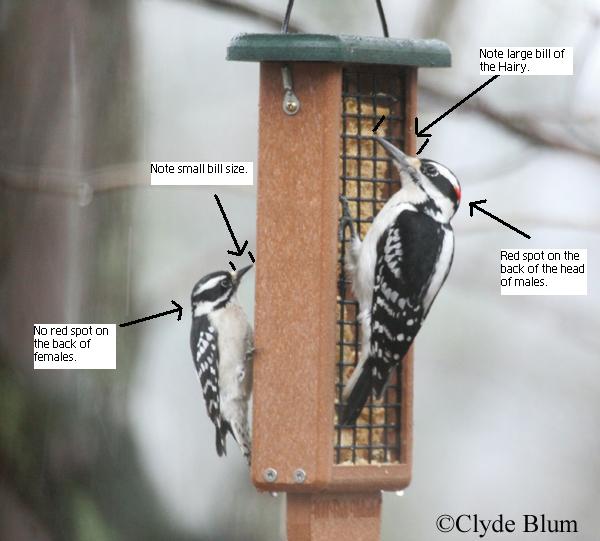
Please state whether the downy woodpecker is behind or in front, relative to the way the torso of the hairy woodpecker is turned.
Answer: in front

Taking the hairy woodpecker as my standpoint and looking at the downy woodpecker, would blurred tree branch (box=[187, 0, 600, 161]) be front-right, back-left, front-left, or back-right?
front-right

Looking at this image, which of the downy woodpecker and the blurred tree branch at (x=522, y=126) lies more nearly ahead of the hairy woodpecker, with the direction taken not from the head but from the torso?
the downy woodpecker

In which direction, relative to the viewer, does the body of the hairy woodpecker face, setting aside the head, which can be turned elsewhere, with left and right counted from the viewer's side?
facing to the left of the viewer

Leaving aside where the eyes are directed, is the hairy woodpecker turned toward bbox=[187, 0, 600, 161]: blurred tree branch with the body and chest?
no
